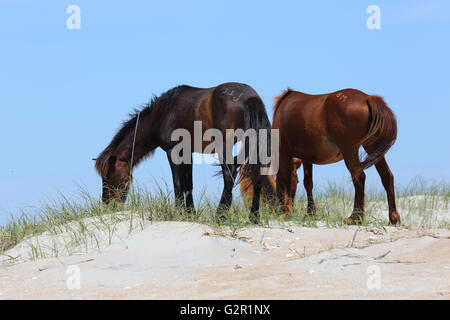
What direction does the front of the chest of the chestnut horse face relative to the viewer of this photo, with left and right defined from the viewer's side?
facing away from the viewer and to the left of the viewer

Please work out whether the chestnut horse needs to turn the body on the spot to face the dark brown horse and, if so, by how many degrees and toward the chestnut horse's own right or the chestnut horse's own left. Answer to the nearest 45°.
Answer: approximately 45° to the chestnut horse's own left
